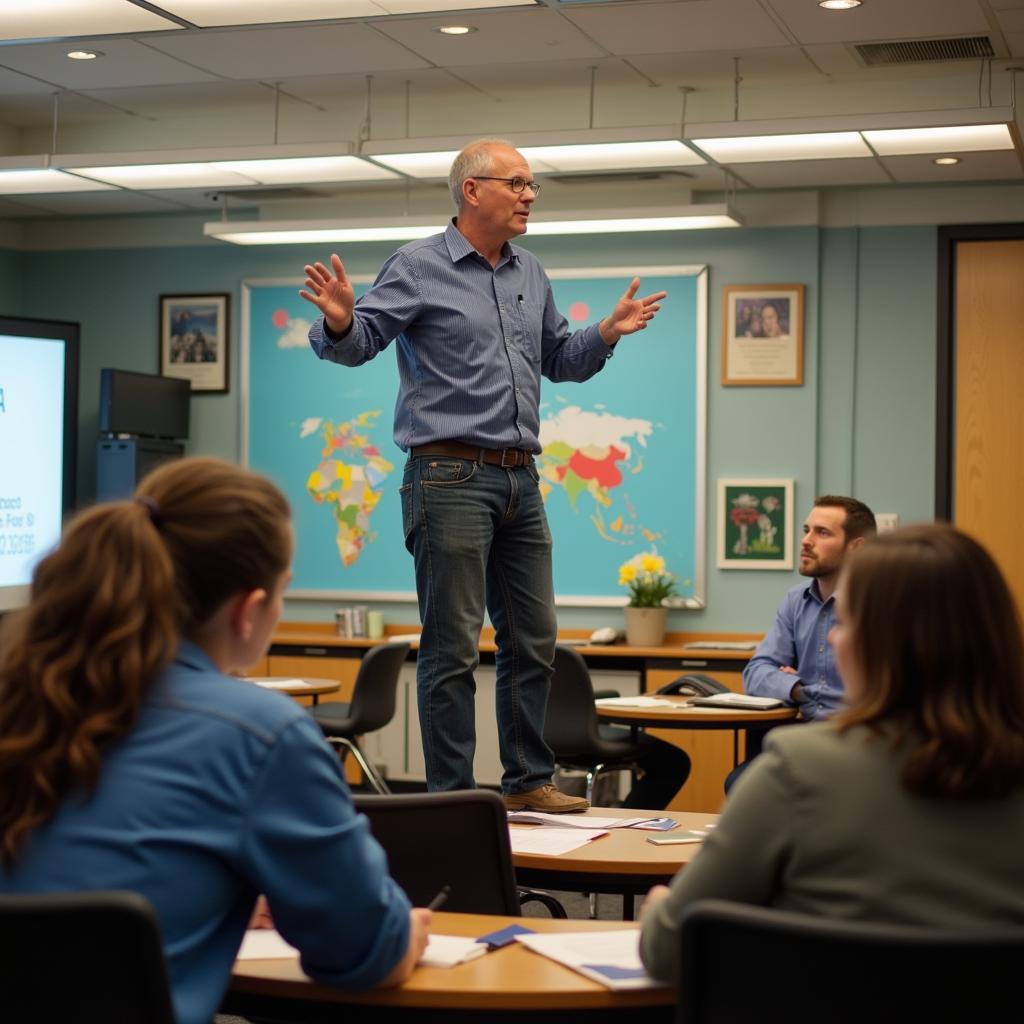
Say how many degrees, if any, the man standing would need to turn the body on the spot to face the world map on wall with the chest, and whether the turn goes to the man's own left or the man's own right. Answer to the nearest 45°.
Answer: approximately 135° to the man's own left

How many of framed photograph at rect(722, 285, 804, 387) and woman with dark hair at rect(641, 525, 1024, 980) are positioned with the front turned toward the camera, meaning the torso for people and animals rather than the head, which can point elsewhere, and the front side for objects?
1

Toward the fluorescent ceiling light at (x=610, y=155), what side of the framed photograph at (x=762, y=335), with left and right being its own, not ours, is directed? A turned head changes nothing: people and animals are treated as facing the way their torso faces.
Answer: front

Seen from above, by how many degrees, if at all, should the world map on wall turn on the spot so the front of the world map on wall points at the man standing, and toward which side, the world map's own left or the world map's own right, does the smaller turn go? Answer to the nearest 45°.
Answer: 0° — it already faces them

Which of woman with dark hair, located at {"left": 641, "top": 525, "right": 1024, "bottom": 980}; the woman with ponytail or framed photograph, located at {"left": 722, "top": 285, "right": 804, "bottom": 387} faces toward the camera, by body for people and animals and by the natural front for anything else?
the framed photograph

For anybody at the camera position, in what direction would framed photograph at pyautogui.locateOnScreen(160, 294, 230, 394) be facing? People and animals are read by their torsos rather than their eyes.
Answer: facing the viewer

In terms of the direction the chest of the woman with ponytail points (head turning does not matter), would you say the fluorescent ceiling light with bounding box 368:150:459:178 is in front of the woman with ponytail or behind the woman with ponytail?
in front

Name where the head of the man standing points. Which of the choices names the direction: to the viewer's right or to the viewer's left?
to the viewer's right

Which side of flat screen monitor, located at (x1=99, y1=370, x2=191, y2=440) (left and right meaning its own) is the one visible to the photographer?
front

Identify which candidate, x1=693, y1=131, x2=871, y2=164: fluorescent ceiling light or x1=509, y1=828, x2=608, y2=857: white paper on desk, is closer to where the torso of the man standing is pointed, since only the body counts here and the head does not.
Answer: the white paper on desk

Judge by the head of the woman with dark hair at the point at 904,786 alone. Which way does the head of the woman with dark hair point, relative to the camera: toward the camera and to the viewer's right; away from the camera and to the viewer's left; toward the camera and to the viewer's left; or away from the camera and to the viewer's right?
away from the camera and to the viewer's left

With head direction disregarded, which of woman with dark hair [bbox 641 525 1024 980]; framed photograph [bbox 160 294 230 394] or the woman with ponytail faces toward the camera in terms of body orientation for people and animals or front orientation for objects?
the framed photograph

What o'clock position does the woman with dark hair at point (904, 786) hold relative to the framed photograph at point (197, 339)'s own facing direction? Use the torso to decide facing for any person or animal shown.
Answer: The woman with dark hair is roughly at 12 o'clock from the framed photograph.
